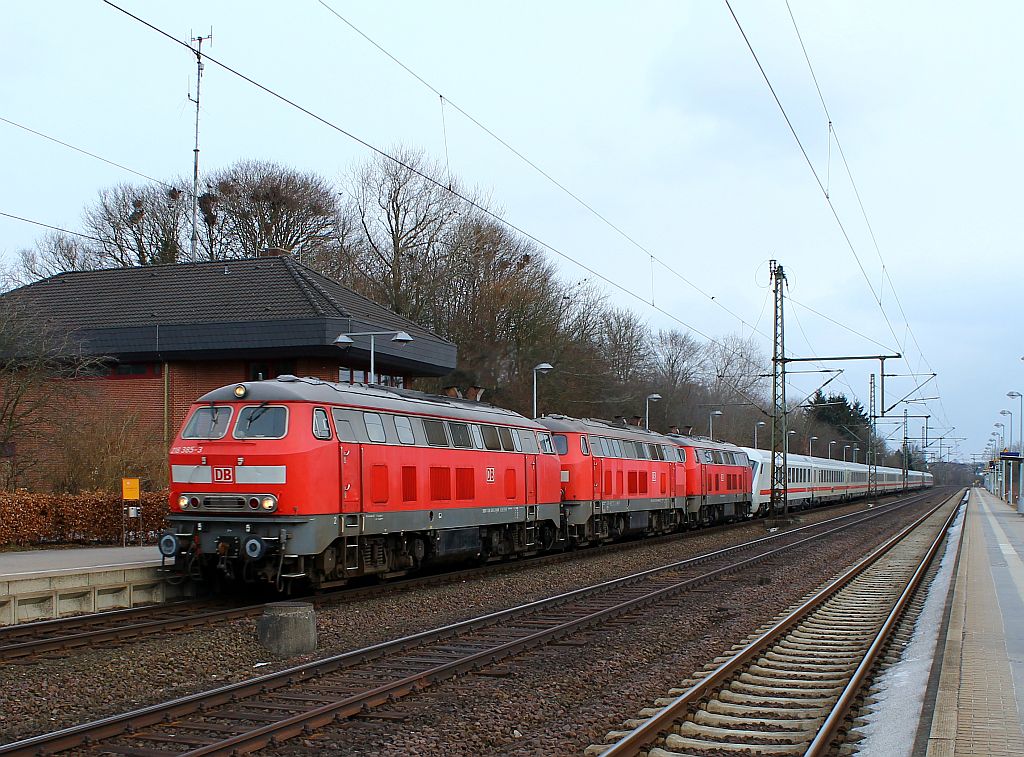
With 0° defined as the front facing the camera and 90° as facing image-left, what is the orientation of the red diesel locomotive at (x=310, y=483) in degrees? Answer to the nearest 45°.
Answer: approximately 45°

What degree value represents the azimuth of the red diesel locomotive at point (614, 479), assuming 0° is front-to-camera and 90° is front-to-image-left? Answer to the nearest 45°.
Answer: approximately 45°

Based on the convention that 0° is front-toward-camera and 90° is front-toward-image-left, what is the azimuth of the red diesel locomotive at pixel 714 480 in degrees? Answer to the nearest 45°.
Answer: approximately 45°

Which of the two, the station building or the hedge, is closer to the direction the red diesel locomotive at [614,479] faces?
the hedge
